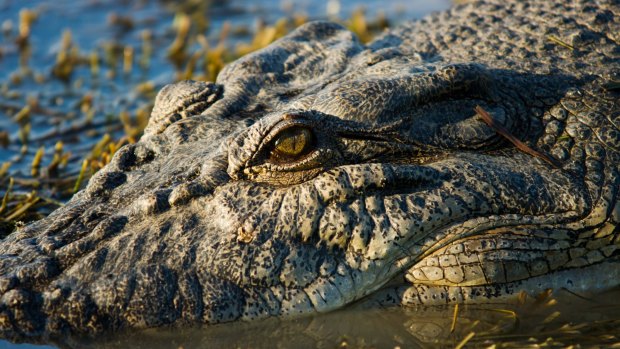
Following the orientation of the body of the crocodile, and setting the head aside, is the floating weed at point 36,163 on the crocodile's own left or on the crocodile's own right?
on the crocodile's own right

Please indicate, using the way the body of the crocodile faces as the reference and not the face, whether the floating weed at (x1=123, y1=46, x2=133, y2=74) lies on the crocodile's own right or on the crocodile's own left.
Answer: on the crocodile's own right

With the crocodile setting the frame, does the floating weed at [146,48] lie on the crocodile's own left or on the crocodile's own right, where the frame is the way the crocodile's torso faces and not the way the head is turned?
on the crocodile's own right

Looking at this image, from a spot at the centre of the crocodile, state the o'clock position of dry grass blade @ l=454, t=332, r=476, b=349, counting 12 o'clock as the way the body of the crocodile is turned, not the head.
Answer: The dry grass blade is roughly at 9 o'clock from the crocodile.

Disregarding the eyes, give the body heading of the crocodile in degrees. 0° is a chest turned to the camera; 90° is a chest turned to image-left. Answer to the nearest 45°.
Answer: approximately 45°

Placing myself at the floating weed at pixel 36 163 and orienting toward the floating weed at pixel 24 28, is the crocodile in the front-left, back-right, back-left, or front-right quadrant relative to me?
back-right

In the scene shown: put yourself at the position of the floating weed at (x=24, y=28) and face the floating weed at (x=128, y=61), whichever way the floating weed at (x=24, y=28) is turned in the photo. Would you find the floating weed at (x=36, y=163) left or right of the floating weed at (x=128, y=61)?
right

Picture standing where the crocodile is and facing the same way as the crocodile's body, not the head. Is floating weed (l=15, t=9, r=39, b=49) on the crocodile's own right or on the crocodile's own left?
on the crocodile's own right
